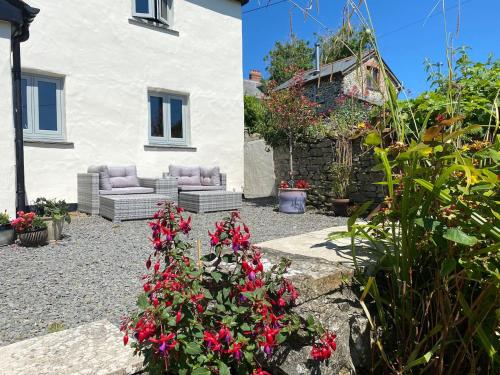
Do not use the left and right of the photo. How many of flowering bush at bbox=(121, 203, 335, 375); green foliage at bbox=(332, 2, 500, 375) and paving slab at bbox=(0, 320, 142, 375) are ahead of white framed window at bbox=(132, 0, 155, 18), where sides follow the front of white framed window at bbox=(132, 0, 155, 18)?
3

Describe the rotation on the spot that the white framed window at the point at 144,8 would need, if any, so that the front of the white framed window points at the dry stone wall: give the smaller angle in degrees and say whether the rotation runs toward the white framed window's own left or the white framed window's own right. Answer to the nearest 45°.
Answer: approximately 45° to the white framed window's own left

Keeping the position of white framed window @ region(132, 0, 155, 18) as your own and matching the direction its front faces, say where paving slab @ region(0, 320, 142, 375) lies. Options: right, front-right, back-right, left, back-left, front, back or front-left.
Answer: front

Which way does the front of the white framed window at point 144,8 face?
toward the camera

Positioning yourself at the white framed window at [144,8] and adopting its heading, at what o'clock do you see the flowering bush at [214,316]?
The flowering bush is roughly at 12 o'clock from the white framed window.
